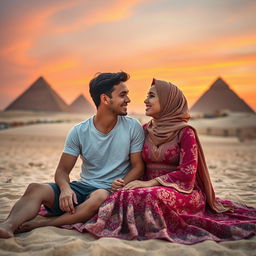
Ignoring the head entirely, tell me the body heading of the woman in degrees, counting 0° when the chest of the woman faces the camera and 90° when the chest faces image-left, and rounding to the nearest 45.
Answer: approximately 45°

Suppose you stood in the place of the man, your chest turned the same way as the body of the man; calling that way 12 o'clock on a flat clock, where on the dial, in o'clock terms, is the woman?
The woman is roughly at 10 o'clock from the man.

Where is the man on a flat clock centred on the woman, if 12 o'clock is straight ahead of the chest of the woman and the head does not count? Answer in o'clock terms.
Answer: The man is roughly at 2 o'clock from the woman.
